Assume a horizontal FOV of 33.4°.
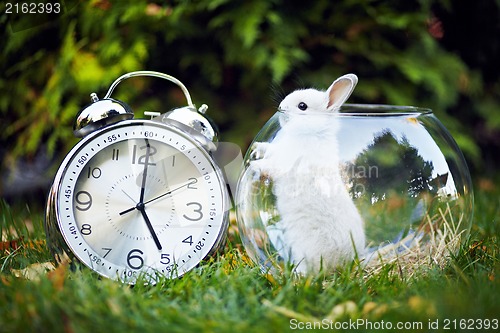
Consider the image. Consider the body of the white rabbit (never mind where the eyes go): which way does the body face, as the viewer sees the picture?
to the viewer's left

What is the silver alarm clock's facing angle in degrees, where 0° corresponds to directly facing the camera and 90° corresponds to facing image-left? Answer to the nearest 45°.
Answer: approximately 0°

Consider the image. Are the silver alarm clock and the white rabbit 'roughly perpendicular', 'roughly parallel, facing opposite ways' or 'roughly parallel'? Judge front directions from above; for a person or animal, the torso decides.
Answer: roughly perpendicular

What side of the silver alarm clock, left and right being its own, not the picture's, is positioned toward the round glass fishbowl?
left

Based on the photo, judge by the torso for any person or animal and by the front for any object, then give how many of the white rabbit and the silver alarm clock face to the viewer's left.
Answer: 1
